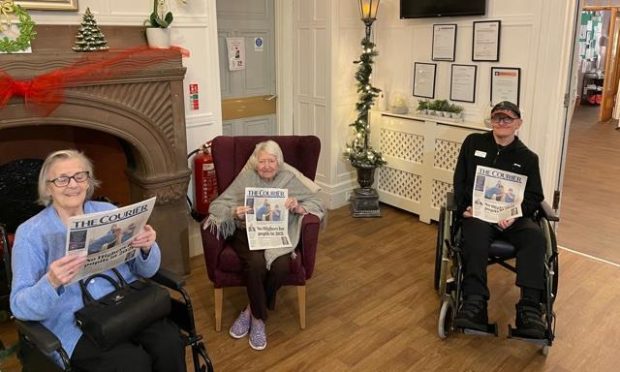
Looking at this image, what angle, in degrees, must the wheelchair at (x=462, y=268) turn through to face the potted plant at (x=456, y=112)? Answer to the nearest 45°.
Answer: approximately 180°

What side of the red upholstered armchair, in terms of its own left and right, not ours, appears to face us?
front

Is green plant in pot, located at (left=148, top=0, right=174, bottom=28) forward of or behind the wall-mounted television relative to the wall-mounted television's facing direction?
forward

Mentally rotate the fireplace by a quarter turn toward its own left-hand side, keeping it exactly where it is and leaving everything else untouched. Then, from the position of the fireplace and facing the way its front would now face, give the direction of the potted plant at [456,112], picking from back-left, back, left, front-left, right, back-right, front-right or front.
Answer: front

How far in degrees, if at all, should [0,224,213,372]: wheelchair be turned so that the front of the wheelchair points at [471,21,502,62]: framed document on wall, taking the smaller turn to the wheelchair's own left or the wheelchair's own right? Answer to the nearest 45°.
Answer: approximately 90° to the wheelchair's own left

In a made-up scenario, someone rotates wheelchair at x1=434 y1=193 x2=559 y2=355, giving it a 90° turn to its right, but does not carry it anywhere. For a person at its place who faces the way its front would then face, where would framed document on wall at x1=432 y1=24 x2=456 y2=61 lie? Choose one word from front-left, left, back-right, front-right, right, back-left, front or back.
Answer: right

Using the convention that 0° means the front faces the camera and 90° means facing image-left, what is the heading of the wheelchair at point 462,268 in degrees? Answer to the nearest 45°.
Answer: approximately 0°

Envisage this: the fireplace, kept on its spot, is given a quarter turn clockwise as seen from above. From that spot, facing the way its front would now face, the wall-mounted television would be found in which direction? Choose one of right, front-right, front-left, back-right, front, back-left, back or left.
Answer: back

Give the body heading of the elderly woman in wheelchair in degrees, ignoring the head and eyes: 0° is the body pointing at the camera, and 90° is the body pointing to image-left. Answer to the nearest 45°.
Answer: approximately 315°

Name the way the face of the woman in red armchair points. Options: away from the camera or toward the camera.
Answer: toward the camera

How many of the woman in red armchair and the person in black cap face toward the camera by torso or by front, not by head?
2

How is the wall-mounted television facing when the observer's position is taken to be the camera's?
facing the viewer and to the left of the viewer

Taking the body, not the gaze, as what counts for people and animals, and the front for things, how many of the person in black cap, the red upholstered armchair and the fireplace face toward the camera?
3

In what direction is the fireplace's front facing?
toward the camera

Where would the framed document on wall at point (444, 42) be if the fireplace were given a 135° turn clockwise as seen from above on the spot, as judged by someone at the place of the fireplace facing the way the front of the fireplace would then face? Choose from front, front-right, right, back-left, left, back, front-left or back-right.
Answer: back-right

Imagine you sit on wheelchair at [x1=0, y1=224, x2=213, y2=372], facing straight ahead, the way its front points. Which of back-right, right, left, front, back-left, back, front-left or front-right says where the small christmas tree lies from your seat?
back-left

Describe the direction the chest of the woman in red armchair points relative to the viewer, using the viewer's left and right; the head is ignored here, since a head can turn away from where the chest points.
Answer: facing the viewer

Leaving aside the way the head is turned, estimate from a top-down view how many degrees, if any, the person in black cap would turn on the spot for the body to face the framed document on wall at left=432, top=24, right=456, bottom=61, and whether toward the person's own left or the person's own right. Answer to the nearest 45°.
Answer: approximately 180°
